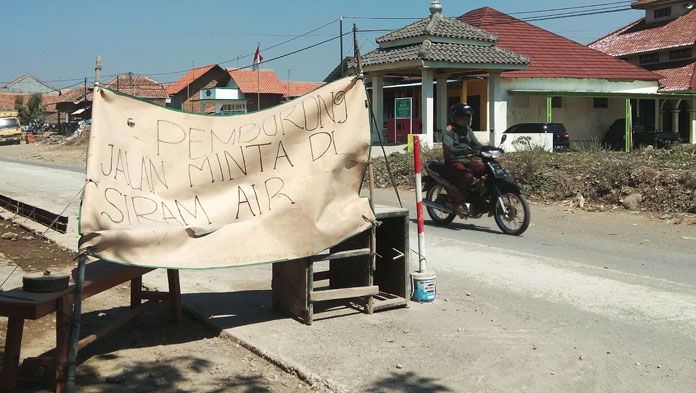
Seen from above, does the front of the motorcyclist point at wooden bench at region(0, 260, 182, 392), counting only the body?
no

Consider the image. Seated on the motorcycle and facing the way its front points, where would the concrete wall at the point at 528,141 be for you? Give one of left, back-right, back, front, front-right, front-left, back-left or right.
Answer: back-left

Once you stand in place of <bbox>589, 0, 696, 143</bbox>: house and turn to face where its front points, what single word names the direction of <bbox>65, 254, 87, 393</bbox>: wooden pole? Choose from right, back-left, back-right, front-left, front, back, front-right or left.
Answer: front-left

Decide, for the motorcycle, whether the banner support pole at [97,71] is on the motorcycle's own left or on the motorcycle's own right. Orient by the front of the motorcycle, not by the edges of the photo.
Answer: on the motorcycle's own right

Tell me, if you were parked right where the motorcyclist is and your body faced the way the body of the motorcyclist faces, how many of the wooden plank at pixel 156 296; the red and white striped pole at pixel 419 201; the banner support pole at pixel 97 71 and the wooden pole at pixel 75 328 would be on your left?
0

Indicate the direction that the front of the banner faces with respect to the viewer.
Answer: facing the viewer

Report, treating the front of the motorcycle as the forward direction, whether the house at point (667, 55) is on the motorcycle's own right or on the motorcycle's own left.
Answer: on the motorcycle's own left

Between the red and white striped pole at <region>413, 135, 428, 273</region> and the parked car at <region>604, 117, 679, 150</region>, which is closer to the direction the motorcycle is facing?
the red and white striped pole

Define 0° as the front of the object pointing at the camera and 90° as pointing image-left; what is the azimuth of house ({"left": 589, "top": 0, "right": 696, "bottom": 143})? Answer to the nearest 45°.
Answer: approximately 45°

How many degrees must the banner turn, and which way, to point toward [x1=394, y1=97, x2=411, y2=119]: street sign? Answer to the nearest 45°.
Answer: approximately 180°

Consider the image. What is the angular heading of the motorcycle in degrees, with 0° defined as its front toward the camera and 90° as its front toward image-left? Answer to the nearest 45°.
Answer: approximately 315°

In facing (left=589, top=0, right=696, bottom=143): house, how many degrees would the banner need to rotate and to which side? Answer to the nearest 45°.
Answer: approximately 135° to its left

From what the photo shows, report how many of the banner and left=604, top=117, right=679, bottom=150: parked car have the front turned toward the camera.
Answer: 1
